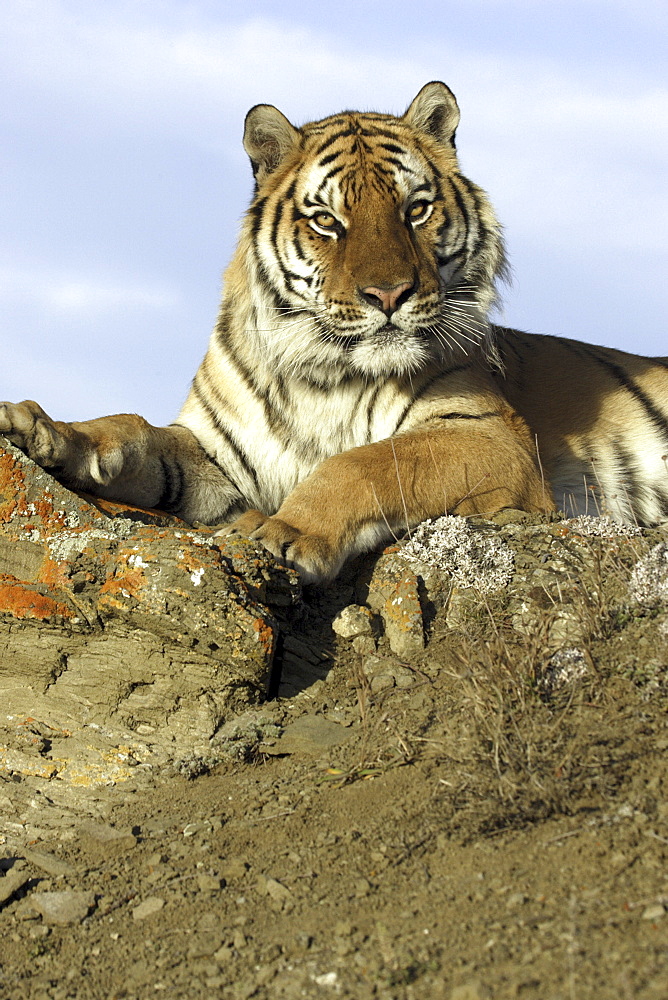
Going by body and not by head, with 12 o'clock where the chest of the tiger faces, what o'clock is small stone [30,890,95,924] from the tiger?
The small stone is roughly at 11 o'clock from the tiger.

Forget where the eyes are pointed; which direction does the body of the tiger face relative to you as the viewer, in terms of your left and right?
facing the viewer and to the left of the viewer

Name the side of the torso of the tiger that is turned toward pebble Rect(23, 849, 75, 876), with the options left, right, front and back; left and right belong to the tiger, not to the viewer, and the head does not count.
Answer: front

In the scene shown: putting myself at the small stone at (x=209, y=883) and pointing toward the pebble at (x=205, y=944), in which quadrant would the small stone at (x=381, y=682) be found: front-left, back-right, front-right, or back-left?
back-left

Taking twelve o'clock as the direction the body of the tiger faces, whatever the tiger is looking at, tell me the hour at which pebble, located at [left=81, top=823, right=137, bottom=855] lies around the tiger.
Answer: The pebble is roughly at 11 o'clock from the tiger.

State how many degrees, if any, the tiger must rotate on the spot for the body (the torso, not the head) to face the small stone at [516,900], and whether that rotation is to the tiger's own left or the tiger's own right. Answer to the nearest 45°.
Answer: approximately 45° to the tiger's own left

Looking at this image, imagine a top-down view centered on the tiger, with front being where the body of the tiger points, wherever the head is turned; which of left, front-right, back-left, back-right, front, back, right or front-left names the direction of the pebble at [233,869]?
front-left

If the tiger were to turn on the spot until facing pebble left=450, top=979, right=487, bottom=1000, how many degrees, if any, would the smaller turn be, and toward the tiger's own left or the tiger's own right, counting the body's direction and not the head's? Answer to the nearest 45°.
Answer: approximately 45° to the tiger's own left

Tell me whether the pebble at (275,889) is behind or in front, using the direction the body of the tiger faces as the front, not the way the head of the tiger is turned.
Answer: in front
